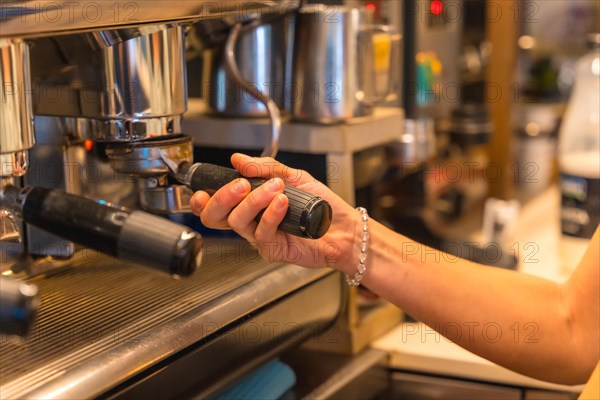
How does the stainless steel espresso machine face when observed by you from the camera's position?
facing the viewer and to the right of the viewer

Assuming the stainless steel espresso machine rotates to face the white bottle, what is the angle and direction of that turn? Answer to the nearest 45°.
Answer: approximately 90° to its left
